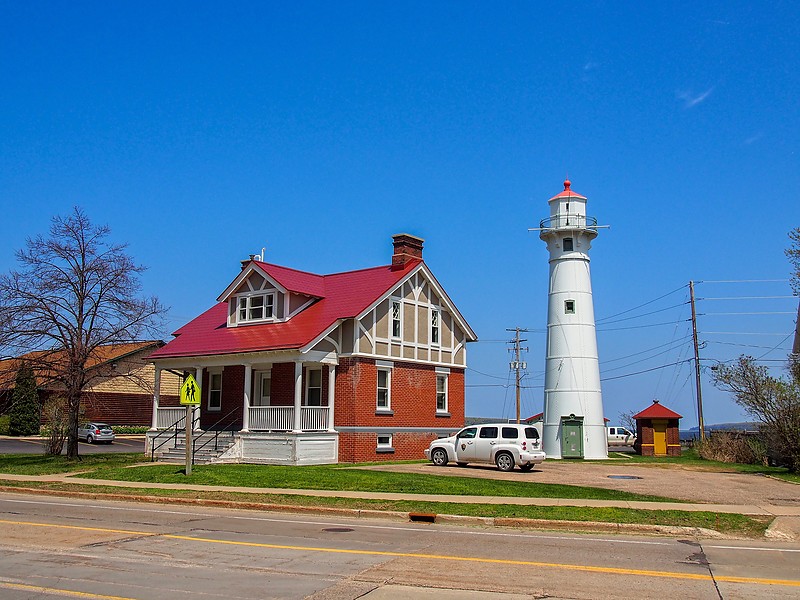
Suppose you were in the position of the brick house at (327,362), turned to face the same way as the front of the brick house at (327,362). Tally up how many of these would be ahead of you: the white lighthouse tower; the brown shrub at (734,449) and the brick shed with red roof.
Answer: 0

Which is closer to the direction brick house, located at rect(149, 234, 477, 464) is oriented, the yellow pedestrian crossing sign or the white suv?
the yellow pedestrian crossing sign

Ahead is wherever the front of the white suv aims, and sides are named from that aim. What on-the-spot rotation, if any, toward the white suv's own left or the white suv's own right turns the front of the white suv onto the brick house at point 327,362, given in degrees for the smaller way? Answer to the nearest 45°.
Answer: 0° — it already faces it

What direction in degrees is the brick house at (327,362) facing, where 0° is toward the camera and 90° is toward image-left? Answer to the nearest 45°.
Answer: approximately 45°

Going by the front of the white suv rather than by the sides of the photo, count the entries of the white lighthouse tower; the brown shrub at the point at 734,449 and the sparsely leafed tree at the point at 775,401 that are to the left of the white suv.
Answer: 0

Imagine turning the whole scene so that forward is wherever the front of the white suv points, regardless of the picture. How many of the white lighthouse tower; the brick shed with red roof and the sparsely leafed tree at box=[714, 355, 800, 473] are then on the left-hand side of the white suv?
0

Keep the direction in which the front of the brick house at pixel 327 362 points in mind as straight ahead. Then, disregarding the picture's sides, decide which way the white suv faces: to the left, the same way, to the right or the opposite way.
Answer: to the right

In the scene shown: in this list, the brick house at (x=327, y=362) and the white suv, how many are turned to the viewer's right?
0

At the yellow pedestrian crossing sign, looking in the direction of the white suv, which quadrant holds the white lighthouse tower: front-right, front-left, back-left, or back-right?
front-left

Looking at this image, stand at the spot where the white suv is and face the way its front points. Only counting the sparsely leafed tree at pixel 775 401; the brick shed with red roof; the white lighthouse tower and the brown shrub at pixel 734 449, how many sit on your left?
0

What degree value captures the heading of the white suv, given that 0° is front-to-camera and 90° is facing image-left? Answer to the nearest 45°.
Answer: approximately 135°

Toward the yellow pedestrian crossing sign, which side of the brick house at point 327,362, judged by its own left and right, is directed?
front
